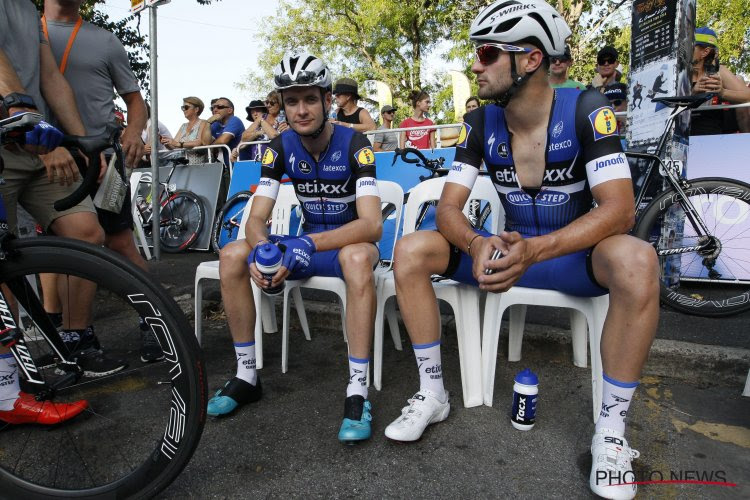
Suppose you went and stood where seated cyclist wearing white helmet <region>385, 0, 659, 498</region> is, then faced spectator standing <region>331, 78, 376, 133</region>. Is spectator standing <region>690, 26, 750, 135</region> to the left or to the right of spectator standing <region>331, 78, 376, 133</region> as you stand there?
right

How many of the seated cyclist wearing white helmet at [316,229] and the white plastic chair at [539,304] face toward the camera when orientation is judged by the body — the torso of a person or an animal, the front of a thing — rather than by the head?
2

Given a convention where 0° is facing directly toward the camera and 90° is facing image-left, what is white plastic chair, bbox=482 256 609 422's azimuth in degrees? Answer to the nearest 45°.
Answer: approximately 0°

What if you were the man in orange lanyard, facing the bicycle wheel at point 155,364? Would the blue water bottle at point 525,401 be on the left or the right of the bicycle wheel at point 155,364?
left

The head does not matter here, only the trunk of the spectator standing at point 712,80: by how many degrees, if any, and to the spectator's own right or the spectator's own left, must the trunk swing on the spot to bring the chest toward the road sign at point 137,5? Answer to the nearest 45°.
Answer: approximately 45° to the spectator's own right

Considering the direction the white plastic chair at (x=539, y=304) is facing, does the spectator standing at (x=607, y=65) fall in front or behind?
behind

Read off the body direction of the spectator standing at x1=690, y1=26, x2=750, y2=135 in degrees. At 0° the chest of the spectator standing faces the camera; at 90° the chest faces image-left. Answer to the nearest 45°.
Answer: approximately 45°

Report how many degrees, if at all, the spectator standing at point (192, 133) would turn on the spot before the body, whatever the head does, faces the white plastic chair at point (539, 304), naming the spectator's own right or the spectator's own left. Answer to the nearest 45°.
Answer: approximately 45° to the spectator's own left

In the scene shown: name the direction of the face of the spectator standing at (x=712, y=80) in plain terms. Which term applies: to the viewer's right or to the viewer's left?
to the viewer's left
